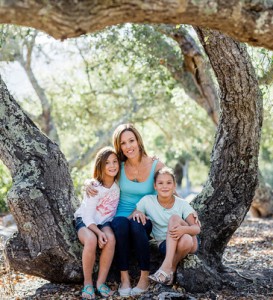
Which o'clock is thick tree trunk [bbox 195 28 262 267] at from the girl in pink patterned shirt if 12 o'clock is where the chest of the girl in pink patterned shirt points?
The thick tree trunk is roughly at 10 o'clock from the girl in pink patterned shirt.

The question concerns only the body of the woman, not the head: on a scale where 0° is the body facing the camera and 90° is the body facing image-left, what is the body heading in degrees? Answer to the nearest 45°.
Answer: approximately 0°

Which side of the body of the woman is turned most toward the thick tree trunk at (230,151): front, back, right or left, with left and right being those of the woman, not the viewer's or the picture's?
left

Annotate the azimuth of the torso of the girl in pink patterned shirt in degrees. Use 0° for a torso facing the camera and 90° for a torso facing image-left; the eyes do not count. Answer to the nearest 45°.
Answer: approximately 315°

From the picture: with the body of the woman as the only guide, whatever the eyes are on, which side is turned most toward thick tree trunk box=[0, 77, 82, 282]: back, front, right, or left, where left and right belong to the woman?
right

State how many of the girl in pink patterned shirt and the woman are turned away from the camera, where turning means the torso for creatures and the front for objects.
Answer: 0
